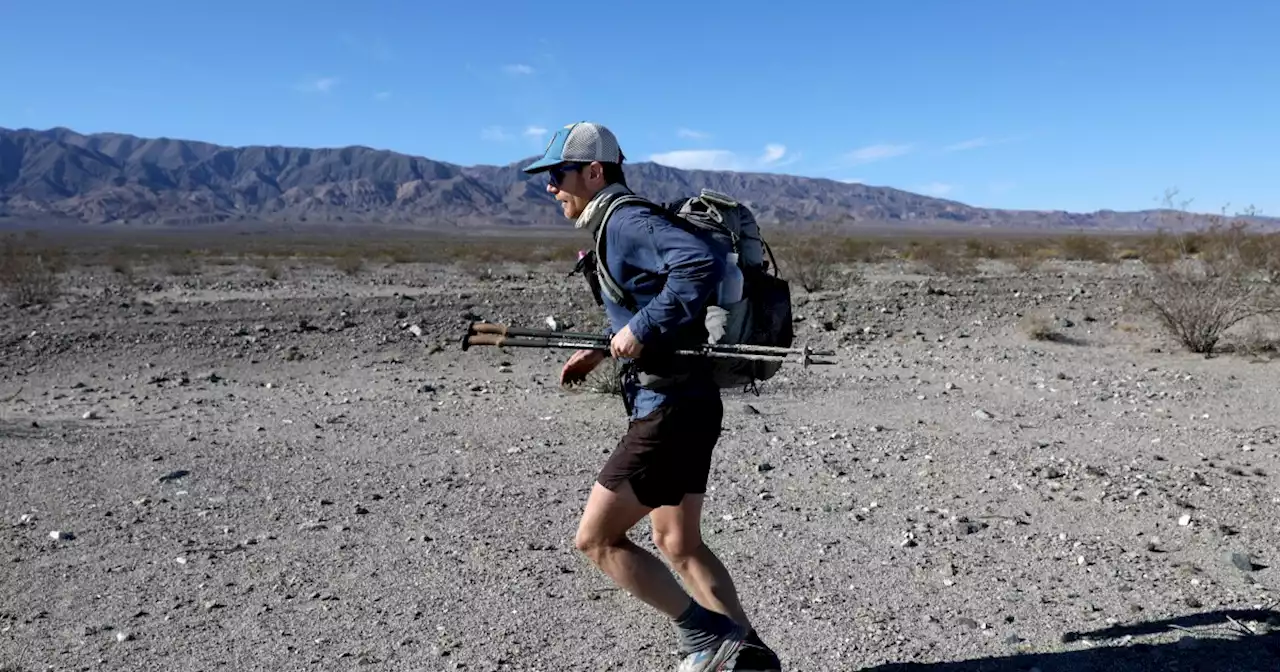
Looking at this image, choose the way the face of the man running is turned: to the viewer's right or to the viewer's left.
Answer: to the viewer's left

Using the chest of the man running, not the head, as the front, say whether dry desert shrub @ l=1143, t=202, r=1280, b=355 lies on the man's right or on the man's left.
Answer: on the man's right

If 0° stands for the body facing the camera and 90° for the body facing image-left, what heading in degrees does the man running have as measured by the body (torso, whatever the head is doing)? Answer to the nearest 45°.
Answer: approximately 90°

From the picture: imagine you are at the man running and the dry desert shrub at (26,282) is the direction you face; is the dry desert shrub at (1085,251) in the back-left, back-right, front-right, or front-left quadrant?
front-right

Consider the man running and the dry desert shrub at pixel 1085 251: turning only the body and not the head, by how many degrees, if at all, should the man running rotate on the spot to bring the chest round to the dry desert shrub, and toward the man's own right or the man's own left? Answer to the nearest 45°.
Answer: approximately 135° to the man's own right

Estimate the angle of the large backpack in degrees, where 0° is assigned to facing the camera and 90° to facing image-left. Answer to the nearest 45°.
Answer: approximately 270°
